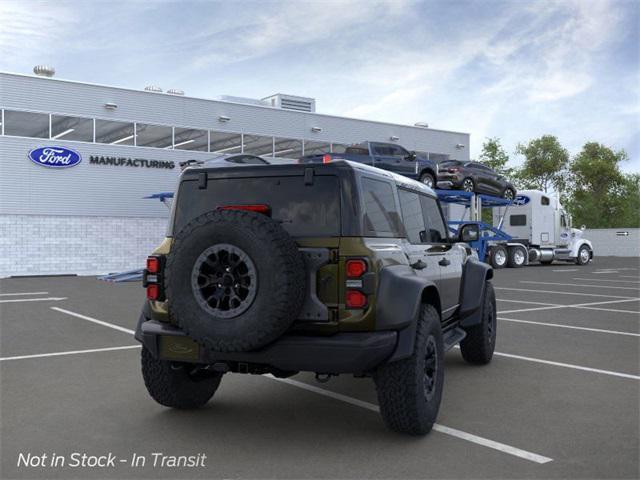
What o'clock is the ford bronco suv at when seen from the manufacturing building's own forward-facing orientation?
The ford bronco suv is roughly at 1 o'clock from the manufacturing building.

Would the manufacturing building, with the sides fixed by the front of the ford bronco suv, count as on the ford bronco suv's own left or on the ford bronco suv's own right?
on the ford bronco suv's own left

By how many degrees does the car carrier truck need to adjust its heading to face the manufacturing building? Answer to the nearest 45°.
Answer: approximately 180°

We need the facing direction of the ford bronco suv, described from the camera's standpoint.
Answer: facing away from the viewer and to the right of the viewer

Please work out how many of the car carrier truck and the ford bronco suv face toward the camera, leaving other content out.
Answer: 0

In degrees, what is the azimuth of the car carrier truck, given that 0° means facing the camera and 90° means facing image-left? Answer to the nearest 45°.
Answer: approximately 225°

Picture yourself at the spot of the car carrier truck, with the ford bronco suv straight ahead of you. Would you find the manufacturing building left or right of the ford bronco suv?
right

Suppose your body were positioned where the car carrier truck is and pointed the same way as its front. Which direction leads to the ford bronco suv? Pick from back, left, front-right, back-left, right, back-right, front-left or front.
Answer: back-right

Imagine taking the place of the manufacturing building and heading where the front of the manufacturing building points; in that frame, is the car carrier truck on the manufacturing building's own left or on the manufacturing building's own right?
on the manufacturing building's own left

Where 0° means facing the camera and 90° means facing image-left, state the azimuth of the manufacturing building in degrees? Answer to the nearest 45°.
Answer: approximately 315°
